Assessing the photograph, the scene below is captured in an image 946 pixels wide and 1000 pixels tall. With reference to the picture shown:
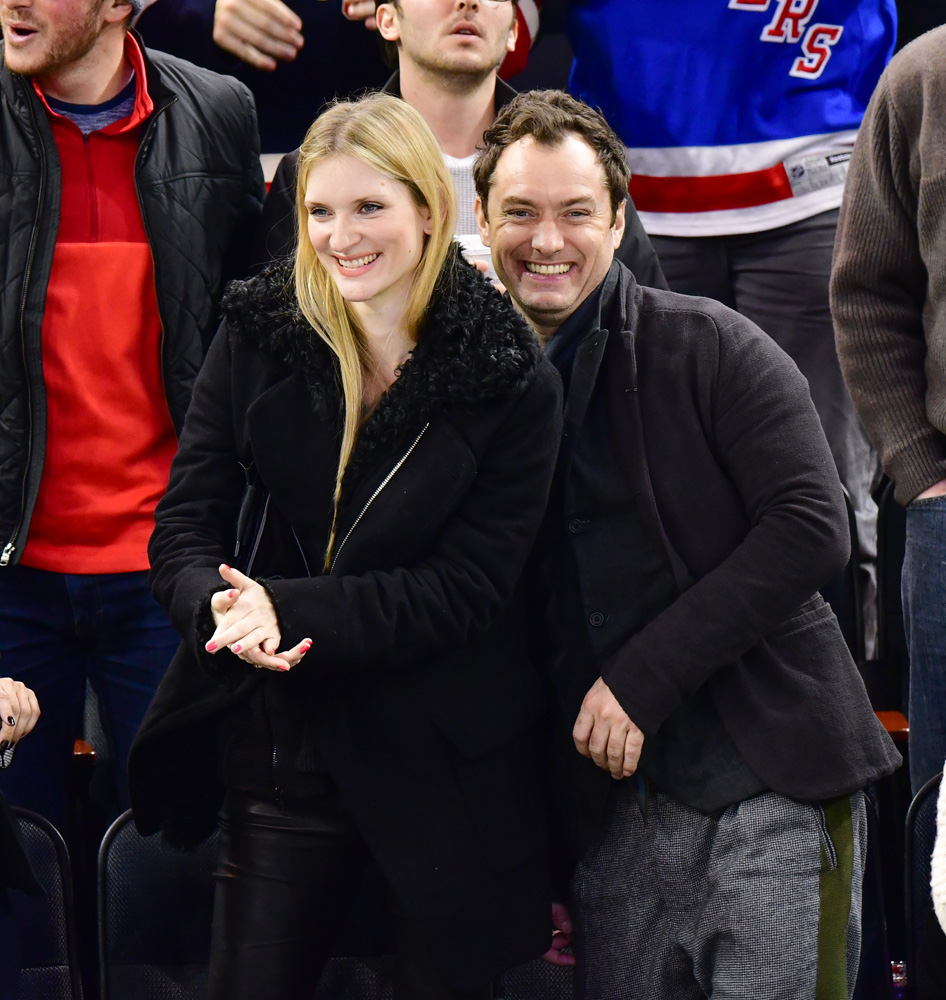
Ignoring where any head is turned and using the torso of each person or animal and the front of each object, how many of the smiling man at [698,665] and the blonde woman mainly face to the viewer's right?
0

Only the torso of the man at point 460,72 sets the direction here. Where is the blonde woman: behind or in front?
in front

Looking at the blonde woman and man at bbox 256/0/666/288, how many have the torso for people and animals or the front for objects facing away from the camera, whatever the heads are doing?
0

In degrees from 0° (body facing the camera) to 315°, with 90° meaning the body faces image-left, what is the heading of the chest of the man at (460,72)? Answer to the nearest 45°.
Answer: approximately 0°

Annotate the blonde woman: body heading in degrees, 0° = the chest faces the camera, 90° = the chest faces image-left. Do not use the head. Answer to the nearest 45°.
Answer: approximately 45°
